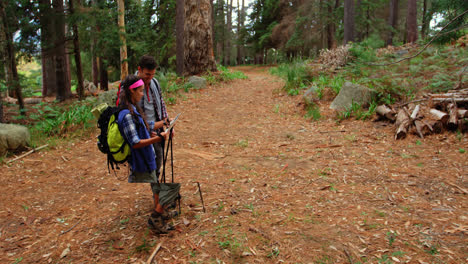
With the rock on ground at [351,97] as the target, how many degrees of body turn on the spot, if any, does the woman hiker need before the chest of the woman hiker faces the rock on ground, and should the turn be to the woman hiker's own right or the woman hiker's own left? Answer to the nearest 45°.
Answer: approximately 45° to the woman hiker's own left

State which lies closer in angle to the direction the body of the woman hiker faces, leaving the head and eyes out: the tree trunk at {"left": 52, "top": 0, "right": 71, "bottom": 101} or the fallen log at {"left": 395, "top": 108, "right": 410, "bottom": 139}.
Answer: the fallen log

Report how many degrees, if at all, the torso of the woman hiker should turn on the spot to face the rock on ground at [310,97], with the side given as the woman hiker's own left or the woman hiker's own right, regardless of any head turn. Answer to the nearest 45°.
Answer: approximately 45° to the woman hiker's own left

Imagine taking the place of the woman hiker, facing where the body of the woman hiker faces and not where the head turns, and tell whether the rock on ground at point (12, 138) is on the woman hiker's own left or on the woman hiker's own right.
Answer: on the woman hiker's own left

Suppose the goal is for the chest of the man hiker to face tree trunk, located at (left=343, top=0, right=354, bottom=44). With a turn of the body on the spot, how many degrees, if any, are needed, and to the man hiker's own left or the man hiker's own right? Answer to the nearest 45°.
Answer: approximately 90° to the man hiker's own left

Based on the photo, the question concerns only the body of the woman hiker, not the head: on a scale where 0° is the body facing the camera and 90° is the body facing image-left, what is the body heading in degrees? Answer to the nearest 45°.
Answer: approximately 270°
